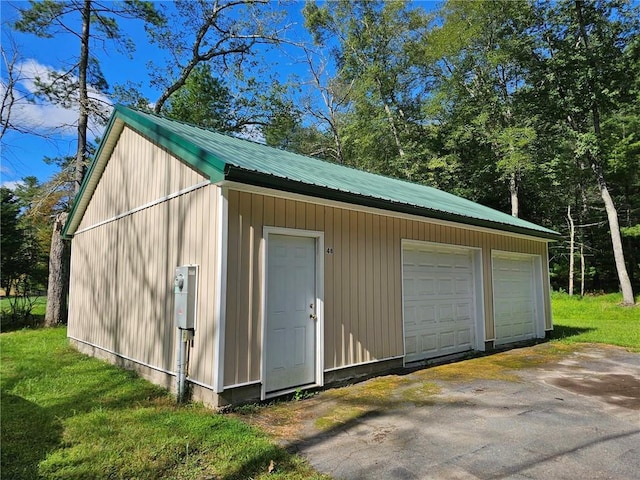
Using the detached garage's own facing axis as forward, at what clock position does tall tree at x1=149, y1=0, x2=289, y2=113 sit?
The tall tree is roughly at 7 o'clock from the detached garage.

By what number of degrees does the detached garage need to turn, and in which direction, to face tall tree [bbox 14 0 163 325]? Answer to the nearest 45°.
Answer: approximately 180°

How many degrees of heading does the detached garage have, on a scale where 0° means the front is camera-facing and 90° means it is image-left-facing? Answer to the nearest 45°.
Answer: approximately 315°

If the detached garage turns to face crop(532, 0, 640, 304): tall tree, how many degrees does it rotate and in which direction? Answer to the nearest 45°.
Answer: approximately 90° to its left

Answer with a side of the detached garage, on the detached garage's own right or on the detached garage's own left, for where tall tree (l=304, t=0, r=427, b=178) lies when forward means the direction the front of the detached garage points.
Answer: on the detached garage's own left
